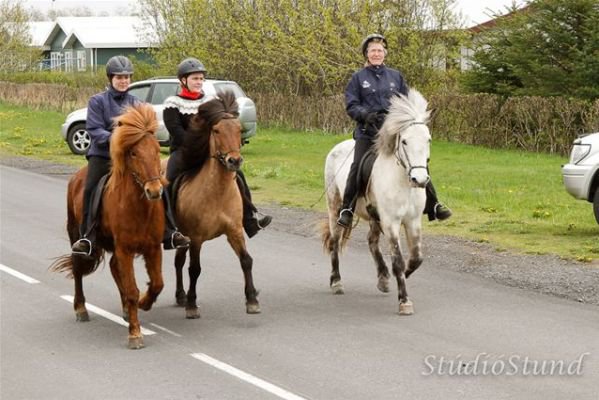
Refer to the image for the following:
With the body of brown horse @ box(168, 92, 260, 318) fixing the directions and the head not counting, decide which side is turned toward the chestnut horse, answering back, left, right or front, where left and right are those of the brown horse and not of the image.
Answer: right

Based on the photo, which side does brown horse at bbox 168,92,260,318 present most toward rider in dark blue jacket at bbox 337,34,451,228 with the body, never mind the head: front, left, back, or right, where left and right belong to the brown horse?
left

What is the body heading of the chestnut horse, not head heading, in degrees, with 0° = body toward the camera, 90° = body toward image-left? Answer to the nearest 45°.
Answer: approximately 315°

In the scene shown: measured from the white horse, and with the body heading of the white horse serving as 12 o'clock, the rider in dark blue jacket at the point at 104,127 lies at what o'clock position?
The rider in dark blue jacket is roughly at 4 o'clock from the white horse.
